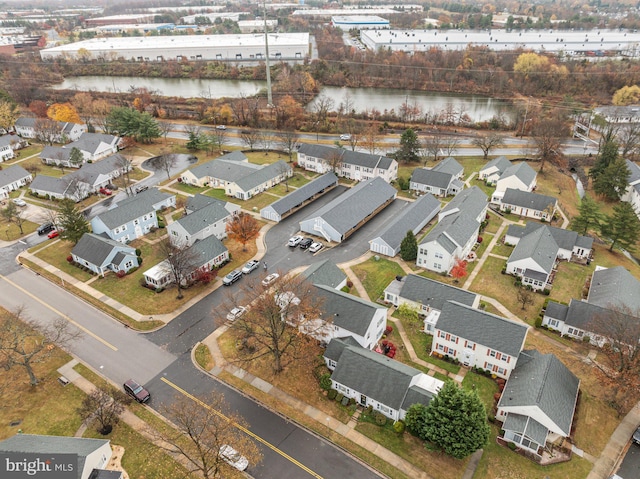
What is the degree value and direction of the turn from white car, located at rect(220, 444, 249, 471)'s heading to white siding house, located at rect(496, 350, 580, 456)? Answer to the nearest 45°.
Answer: approximately 45° to its left

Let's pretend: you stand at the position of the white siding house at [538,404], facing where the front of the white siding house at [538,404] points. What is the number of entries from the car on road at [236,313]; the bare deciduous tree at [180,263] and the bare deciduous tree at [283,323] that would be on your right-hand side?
3

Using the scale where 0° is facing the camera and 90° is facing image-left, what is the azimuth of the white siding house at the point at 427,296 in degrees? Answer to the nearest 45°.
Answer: approximately 45°

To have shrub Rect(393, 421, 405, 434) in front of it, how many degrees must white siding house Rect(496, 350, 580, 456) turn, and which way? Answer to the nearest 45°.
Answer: approximately 45° to its right

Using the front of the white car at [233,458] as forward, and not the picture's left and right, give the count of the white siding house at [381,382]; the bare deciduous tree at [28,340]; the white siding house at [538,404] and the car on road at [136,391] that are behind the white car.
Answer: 2

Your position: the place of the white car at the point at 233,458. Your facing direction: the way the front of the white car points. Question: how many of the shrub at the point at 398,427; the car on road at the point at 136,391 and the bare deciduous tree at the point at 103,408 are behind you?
2

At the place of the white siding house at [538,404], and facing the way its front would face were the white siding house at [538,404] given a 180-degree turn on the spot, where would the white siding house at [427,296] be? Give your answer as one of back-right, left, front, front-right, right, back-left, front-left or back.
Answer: front-left

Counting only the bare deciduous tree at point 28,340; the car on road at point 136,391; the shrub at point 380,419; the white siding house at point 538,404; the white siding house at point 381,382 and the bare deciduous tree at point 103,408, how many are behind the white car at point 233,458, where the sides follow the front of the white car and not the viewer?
3

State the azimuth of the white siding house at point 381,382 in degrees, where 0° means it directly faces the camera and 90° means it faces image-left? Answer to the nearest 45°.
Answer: approximately 45°

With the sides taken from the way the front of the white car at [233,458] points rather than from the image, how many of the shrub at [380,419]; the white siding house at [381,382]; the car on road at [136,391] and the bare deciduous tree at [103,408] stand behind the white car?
2
